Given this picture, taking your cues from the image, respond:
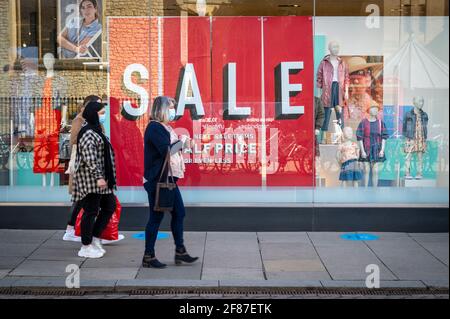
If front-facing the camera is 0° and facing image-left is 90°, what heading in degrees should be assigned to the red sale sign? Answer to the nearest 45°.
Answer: approximately 0°

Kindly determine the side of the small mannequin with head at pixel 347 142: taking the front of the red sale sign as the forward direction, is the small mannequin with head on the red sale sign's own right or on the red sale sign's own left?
on the red sale sign's own left

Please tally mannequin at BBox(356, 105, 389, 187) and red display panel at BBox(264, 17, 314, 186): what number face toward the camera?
2

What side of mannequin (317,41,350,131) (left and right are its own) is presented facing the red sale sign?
right

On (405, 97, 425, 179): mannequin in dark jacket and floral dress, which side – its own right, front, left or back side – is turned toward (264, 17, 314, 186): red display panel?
right

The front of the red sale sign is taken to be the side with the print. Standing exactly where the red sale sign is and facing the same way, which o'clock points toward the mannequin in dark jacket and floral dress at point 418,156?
The mannequin in dark jacket and floral dress is roughly at 9 o'clock from the red sale sign.

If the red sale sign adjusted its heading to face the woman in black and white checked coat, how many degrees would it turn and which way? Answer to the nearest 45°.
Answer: approximately 45° to its right

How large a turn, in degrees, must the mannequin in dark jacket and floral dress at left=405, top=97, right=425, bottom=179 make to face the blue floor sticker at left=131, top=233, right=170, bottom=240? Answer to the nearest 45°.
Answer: approximately 45° to its right

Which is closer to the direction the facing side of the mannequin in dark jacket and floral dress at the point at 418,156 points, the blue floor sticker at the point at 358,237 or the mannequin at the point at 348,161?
the blue floor sticker

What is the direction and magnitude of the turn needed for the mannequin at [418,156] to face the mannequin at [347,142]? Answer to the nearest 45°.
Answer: approximately 90° to its right
